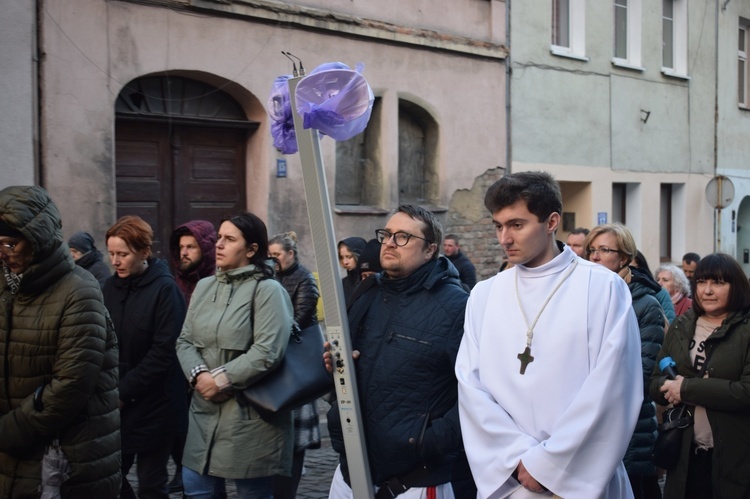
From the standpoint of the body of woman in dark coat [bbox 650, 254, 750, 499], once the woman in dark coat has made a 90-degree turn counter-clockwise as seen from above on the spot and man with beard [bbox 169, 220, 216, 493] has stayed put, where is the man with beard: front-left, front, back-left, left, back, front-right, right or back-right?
back-right

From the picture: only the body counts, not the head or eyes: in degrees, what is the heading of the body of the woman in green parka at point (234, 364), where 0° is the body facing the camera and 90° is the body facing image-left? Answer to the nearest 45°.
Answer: approximately 45°

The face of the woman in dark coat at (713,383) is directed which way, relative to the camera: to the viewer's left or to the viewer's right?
to the viewer's left

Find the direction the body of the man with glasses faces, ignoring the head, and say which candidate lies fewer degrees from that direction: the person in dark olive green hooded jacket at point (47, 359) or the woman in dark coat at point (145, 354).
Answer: the person in dark olive green hooded jacket

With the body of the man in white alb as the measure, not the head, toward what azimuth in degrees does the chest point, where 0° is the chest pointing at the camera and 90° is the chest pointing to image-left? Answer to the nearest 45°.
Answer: approximately 45°

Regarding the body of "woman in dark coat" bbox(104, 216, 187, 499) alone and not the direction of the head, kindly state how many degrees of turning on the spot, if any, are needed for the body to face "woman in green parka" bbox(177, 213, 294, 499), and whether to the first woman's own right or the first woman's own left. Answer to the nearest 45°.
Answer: approximately 90° to the first woman's own left

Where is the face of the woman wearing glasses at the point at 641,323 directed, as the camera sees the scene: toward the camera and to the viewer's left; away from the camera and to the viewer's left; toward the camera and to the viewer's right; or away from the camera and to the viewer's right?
toward the camera and to the viewer's left
